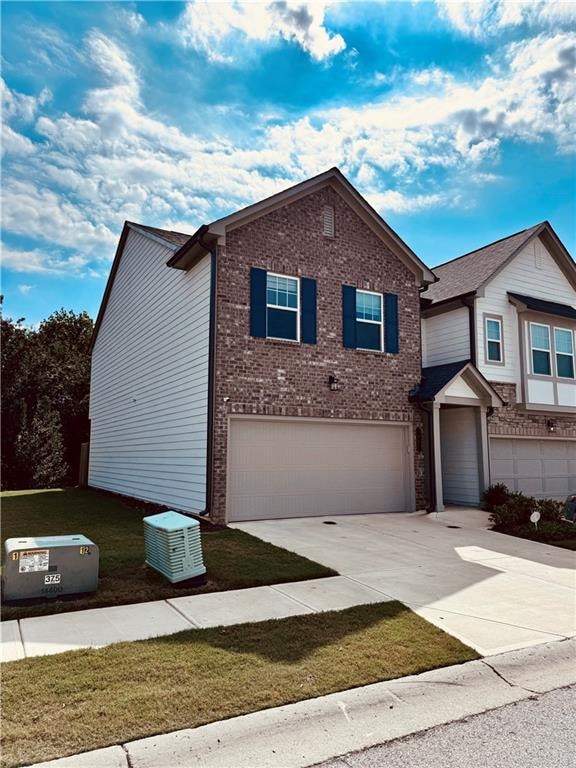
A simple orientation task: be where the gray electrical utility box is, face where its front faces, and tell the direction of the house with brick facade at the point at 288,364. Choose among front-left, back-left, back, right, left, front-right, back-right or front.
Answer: back-left

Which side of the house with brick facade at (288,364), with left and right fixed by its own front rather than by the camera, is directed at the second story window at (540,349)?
left

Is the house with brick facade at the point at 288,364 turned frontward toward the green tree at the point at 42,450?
no

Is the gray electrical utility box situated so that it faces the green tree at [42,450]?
no

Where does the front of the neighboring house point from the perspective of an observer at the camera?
facing the viewer and to the right of the viewer

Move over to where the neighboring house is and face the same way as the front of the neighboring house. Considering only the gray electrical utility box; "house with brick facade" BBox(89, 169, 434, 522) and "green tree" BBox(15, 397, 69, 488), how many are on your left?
0

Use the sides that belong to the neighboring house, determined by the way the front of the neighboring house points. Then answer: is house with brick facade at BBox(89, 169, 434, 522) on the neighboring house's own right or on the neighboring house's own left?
on the neighboring house's own right

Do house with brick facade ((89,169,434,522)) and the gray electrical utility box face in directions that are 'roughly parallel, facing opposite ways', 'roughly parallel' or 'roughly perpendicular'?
roughly parallel

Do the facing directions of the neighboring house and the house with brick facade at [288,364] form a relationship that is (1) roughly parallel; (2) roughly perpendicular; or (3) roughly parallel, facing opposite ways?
roughly parallel

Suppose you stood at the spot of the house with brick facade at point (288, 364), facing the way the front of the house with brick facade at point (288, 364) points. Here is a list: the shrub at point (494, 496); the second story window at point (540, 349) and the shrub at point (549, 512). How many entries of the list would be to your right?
0

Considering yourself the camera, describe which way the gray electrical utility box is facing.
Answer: facing the viewer

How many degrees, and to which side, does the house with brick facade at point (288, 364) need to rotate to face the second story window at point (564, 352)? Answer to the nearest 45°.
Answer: approximately 90° to its left

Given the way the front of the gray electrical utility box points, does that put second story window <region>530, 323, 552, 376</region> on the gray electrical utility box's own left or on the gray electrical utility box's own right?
on the gray electrical utility box's own left

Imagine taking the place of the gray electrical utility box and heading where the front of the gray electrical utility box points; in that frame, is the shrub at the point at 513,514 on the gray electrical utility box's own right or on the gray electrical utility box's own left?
on the gray electrical utility box's own left

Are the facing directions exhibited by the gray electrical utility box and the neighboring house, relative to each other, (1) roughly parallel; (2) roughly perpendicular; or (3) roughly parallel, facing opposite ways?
roughly parallel

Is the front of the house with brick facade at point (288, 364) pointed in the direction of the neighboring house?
no

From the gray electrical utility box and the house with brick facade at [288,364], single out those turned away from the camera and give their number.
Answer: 0

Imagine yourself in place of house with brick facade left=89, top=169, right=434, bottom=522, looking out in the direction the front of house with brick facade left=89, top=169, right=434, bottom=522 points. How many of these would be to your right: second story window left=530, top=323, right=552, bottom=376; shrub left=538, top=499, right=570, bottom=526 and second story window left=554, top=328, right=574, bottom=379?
0

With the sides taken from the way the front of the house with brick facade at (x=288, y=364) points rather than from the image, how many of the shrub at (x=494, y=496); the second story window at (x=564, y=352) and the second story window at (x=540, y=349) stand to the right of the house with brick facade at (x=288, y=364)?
0
